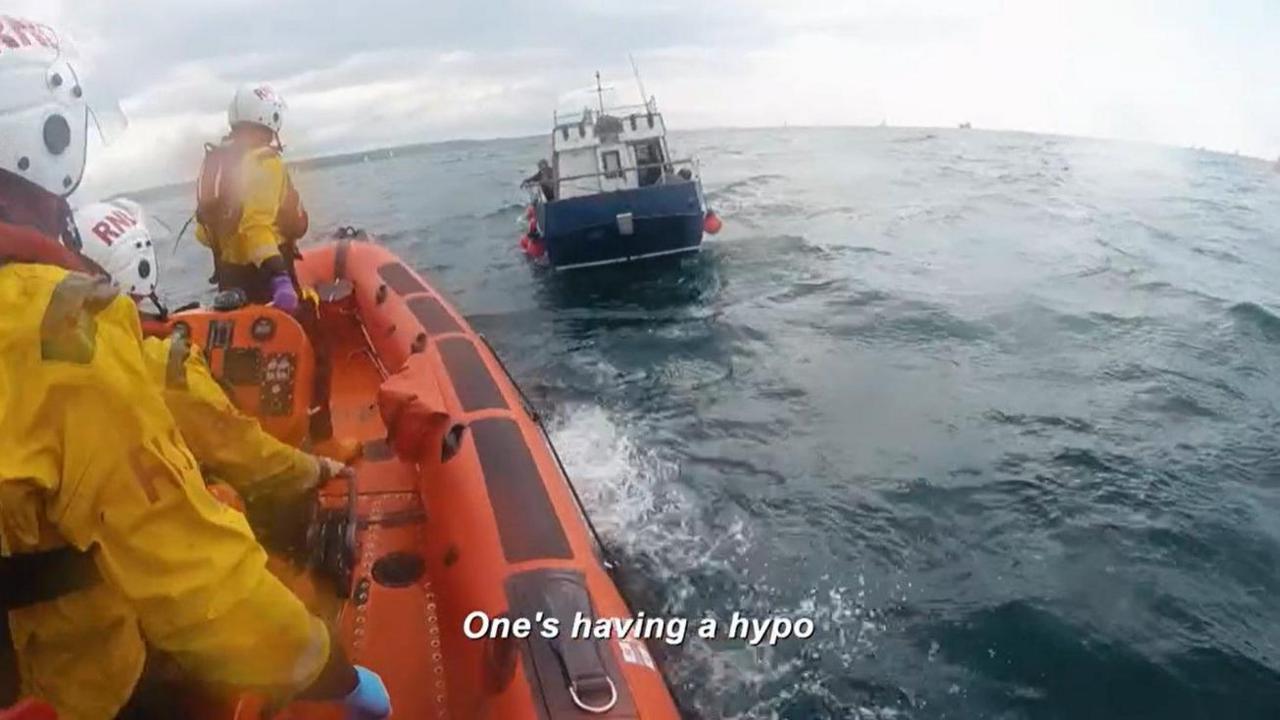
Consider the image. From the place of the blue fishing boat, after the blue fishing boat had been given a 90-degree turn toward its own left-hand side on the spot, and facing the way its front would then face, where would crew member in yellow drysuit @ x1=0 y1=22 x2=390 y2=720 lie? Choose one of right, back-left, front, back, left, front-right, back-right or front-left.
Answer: left

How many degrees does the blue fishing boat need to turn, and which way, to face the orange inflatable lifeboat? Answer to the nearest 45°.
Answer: approximately 180°

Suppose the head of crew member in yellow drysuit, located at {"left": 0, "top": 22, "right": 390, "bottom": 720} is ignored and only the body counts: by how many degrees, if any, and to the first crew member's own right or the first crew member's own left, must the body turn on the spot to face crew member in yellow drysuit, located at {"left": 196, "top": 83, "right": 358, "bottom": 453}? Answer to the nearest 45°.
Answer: approximately 45° to the first crew member's own left

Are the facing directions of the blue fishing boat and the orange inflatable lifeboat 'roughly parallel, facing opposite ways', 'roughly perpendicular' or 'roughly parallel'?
roughly parallel

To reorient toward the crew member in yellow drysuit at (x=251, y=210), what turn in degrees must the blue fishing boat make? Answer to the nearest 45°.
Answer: approximately 180°

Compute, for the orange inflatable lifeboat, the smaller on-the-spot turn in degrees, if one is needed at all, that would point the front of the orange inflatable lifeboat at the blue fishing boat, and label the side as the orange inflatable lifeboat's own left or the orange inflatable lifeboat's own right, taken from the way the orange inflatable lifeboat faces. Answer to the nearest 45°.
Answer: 0° — it already faces it

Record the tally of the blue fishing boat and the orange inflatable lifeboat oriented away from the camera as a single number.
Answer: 2

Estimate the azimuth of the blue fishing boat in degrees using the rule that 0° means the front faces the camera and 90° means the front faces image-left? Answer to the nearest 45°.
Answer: approximately 180°

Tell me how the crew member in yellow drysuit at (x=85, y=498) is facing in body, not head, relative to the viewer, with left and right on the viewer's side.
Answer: facing away from the viewer and to the right of the viewer

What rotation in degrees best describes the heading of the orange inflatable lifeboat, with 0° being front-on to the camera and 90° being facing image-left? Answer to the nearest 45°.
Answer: approximately 180°
